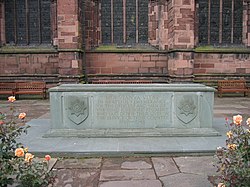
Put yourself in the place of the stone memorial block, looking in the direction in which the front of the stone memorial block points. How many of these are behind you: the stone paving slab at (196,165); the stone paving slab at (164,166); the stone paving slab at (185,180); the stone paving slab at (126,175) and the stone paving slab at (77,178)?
0

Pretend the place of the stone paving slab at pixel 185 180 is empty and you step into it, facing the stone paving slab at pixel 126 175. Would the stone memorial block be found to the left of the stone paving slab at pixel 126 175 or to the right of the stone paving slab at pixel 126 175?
right

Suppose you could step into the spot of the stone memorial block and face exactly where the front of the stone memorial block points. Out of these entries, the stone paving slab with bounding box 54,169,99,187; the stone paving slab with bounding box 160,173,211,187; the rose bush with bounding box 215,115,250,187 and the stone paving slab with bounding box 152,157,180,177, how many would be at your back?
0

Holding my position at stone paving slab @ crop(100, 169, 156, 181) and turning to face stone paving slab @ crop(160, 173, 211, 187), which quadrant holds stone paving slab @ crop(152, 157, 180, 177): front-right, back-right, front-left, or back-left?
front-left

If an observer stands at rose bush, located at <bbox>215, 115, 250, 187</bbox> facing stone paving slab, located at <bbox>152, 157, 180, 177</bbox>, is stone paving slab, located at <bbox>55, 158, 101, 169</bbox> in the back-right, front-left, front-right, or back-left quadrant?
front-left

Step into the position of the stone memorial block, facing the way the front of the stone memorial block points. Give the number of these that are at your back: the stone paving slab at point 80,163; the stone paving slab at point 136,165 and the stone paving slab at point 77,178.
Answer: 0

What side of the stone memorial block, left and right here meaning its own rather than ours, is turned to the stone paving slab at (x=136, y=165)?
front

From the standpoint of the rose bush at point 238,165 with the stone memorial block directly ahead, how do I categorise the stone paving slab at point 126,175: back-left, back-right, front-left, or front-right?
front-left

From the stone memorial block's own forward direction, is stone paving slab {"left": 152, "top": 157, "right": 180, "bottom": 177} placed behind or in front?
in front

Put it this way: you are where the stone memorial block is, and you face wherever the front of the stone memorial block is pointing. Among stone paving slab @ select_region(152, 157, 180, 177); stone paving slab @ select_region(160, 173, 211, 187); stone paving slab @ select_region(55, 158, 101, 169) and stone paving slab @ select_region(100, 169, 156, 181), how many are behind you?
0

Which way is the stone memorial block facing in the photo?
toward the camera

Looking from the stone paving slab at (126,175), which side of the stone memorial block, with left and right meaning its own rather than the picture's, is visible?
front

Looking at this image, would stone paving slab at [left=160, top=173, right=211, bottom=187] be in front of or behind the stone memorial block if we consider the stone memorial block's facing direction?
in front

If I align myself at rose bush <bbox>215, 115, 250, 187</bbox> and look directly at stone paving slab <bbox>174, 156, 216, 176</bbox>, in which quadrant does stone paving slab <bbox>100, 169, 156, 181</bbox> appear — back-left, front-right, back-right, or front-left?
front-left
